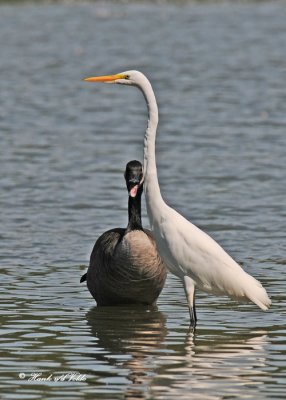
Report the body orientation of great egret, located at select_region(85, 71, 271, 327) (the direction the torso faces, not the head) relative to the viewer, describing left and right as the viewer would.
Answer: facing to the left of the viewer

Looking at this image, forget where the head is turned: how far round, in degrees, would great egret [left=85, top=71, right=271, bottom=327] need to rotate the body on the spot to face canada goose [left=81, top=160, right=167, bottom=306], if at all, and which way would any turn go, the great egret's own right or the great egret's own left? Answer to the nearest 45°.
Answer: approximately 45° to the great egret's own right

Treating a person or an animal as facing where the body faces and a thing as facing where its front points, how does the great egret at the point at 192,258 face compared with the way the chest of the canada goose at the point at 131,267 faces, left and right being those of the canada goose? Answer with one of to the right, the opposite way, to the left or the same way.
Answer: to the right

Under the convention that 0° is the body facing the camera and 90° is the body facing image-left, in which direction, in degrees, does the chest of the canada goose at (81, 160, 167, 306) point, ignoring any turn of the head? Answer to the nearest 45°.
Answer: approximately 0°

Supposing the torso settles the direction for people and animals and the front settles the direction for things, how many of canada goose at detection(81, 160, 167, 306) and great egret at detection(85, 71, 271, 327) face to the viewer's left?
1

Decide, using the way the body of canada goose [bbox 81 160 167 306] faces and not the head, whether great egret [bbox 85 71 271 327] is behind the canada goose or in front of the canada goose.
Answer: in front
